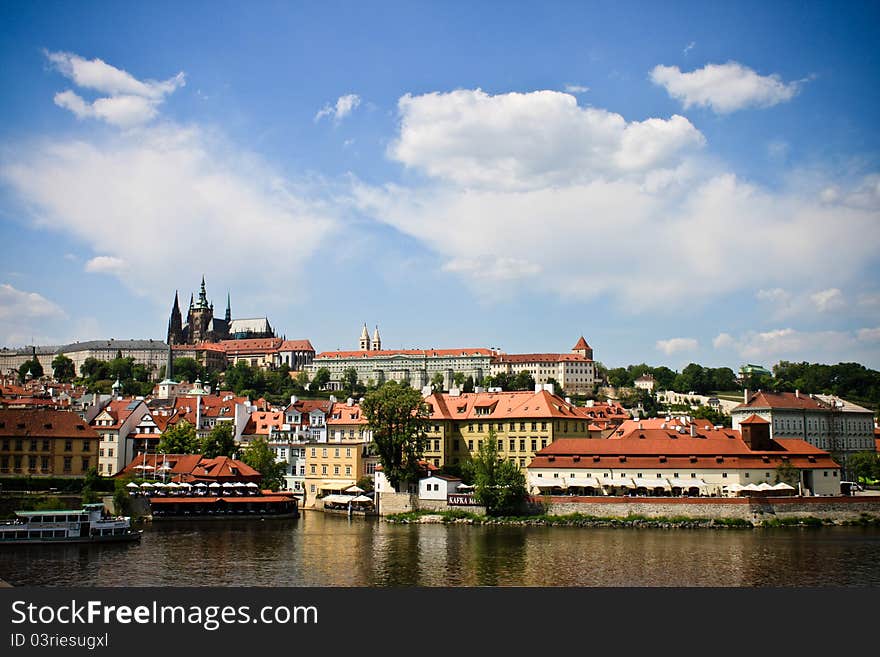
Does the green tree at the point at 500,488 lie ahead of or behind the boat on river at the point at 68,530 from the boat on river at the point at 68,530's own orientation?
ahead

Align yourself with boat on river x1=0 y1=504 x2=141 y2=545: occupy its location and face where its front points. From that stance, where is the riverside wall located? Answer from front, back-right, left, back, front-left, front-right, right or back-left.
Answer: front

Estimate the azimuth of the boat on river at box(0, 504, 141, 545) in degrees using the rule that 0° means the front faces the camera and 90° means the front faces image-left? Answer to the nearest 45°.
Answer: approximately 270°

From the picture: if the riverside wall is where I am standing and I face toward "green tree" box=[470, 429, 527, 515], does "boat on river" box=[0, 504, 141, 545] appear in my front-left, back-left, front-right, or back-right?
front-left
